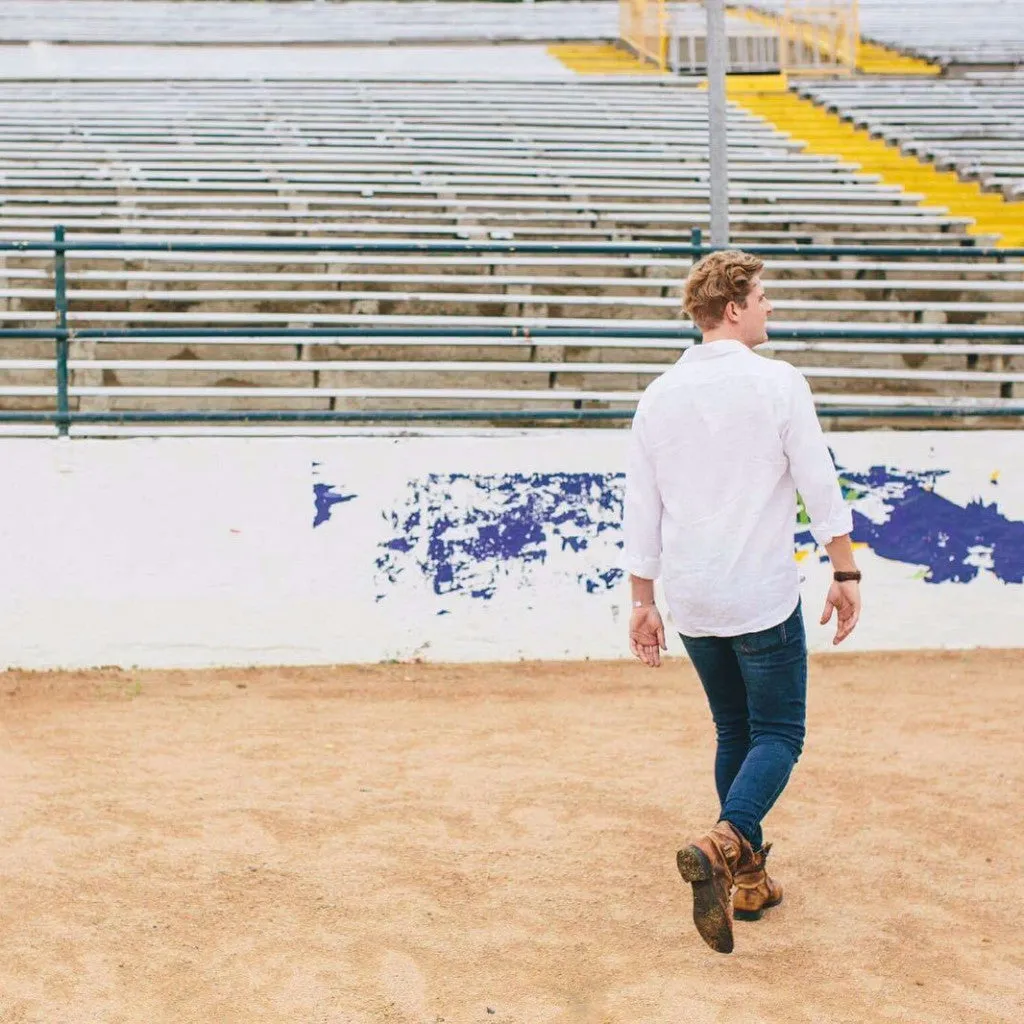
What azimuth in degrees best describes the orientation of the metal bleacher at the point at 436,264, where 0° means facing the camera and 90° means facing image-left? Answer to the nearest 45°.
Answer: approximately 0°

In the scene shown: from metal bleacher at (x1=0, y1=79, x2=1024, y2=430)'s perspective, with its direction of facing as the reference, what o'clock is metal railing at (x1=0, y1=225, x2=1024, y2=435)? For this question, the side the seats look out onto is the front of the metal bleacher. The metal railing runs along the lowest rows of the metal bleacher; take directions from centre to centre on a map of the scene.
The metal railing is roughly at 12 o'clock from the metal bleacher.

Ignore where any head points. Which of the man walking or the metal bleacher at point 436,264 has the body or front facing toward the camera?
the metal bleacher

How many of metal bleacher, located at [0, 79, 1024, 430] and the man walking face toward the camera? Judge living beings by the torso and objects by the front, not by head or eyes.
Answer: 1

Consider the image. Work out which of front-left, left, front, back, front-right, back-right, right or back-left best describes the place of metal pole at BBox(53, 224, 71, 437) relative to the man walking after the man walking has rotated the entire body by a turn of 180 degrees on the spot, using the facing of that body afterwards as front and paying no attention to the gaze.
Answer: right

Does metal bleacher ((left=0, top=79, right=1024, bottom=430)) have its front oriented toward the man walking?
yes

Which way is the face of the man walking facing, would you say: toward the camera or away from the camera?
away from the camera

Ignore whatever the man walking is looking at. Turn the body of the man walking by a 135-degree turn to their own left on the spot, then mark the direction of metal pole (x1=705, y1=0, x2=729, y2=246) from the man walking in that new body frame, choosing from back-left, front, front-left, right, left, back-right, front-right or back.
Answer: right

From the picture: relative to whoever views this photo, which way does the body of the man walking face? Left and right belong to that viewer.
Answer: facing away from the viewer and to the right of the viewer
